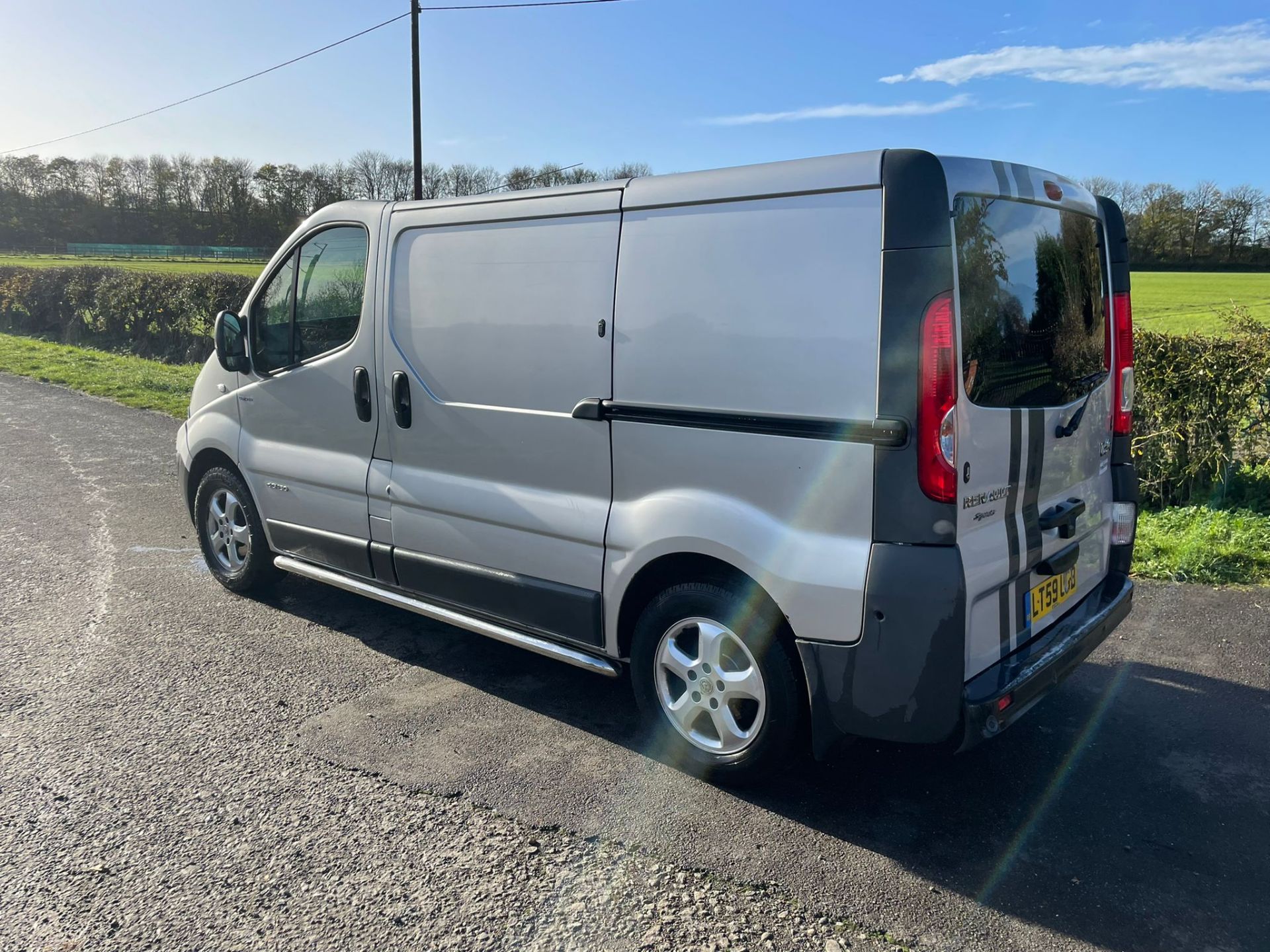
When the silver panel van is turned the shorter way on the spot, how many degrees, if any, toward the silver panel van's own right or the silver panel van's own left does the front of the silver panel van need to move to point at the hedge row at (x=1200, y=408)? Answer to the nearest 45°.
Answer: approximately 90° to the silver panel van's own right

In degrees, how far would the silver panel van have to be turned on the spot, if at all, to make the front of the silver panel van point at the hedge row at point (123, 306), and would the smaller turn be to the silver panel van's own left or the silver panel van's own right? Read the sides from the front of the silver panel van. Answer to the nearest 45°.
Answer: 0° — it already faces it

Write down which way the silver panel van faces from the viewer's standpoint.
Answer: facing away from the viewer and to the left of the viewer
